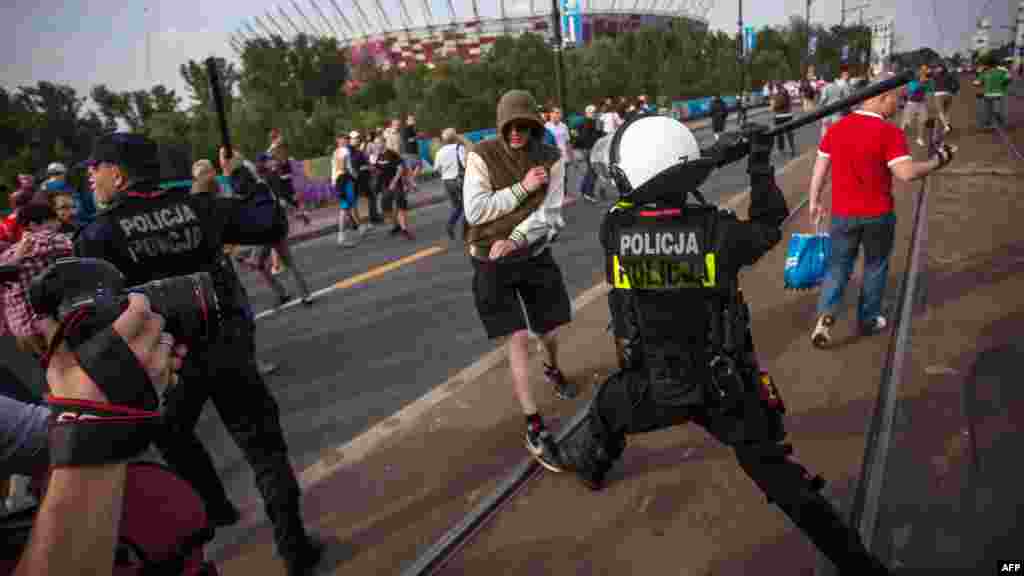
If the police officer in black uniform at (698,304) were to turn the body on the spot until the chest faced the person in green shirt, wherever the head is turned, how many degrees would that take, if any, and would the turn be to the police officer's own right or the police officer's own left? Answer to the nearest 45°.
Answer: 0° — they already face them

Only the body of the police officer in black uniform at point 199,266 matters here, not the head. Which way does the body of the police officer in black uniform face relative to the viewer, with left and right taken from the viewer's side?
facing away from the viewer and to the left of the viewer

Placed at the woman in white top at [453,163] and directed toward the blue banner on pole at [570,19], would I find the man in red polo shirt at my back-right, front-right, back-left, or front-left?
back-right

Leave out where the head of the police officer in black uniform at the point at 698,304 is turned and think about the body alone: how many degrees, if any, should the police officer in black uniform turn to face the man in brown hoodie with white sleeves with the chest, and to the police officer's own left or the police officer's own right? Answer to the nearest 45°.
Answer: approximately 45° to the police officer's own left

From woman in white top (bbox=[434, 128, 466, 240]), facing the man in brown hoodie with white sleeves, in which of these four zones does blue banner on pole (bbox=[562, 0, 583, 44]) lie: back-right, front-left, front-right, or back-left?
back-left

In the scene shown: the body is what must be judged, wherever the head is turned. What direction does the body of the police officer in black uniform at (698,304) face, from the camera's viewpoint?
away from the camera

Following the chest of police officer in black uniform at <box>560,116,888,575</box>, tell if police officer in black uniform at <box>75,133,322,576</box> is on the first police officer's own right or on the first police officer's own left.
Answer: on the first police officer's own left
